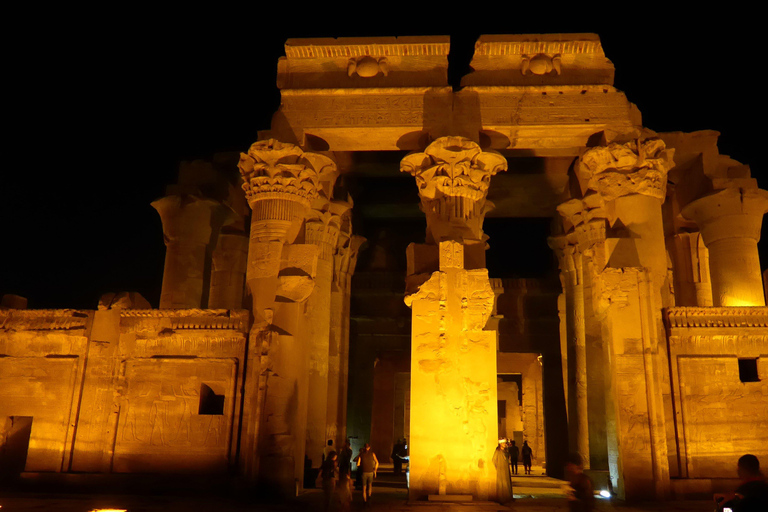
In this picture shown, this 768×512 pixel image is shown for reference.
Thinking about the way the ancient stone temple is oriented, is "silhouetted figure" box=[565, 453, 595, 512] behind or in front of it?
in front

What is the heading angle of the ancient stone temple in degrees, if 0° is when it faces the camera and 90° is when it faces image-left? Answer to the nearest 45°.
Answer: approximately 0°

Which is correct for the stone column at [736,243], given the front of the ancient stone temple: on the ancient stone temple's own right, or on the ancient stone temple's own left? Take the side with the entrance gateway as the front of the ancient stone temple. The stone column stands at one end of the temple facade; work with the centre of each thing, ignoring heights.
on the ancient stone temple's own left

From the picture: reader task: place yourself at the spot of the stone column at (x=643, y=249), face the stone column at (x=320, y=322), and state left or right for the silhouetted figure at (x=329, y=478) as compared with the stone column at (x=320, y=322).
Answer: left

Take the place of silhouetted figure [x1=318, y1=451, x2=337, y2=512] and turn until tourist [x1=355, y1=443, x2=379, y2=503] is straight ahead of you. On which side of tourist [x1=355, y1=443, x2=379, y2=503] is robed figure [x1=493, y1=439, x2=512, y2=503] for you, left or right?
right

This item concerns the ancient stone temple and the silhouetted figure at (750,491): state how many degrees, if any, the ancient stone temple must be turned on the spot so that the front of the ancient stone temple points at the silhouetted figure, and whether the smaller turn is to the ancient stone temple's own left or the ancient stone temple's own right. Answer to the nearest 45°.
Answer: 0° — it already faces them
